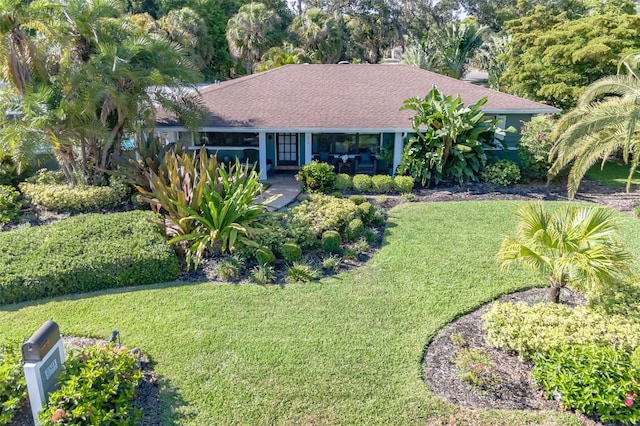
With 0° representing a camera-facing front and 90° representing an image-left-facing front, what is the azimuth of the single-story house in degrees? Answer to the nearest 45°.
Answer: approximately 0°

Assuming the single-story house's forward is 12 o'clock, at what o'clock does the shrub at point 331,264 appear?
The shrub is roughly at 12 o'clock from the single-story house.

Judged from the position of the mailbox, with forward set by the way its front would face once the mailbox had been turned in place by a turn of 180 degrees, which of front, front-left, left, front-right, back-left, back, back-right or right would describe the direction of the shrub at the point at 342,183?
front

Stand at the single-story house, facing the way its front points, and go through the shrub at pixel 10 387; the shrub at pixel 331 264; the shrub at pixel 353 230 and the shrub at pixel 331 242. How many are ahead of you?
4

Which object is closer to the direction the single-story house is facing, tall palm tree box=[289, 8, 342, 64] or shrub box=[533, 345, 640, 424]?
the shrub

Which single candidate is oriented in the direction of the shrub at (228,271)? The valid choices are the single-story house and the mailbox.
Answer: the single-story house

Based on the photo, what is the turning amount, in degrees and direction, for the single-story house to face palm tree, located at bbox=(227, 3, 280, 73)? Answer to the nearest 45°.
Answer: approximately 180°

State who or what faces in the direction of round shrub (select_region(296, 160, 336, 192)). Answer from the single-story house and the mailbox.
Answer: the single-story house

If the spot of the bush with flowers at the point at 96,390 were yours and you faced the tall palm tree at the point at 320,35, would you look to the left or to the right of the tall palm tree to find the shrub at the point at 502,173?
right

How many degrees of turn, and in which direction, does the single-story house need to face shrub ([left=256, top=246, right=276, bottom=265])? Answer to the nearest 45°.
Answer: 0° — it already faces it

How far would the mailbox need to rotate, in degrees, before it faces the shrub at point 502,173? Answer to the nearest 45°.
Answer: approximately 135° to its left

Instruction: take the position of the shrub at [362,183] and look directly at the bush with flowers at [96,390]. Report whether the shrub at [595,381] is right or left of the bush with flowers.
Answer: left

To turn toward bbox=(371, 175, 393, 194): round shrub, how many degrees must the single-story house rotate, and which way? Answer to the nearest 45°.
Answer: approximately 45° to its left

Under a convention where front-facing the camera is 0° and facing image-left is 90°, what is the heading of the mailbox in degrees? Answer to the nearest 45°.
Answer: approximately 45°
